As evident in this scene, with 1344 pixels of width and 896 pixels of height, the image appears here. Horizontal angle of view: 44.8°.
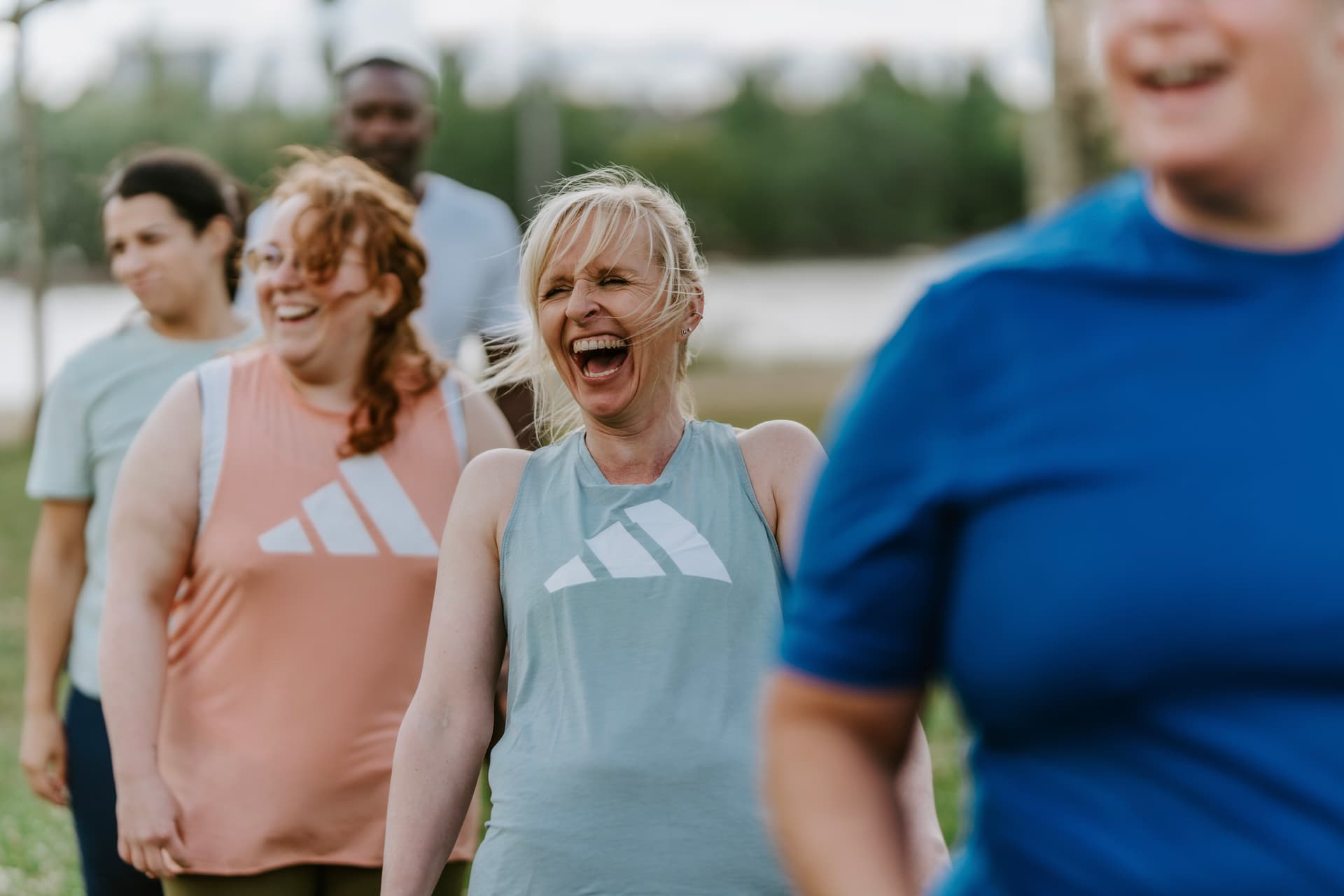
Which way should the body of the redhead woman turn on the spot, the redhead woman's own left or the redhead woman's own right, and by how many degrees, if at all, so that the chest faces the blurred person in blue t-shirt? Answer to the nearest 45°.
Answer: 0° — they already face them

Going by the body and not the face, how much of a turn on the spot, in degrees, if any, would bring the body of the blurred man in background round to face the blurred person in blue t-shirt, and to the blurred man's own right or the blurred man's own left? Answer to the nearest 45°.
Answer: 0° — they already face them

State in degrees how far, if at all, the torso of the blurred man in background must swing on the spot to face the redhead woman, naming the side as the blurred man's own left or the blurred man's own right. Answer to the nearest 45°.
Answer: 0° — they already face them

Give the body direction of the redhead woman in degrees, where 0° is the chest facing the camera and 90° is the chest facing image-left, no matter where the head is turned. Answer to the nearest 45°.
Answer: approximately 0°

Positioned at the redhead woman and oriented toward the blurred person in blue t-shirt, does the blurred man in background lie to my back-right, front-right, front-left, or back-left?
back-left

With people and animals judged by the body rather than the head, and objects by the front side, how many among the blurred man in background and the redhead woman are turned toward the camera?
2

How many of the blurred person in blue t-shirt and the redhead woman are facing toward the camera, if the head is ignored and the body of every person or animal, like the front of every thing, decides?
2

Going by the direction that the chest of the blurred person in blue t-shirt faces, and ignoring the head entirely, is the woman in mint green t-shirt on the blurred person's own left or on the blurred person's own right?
on the blurred person's own right
